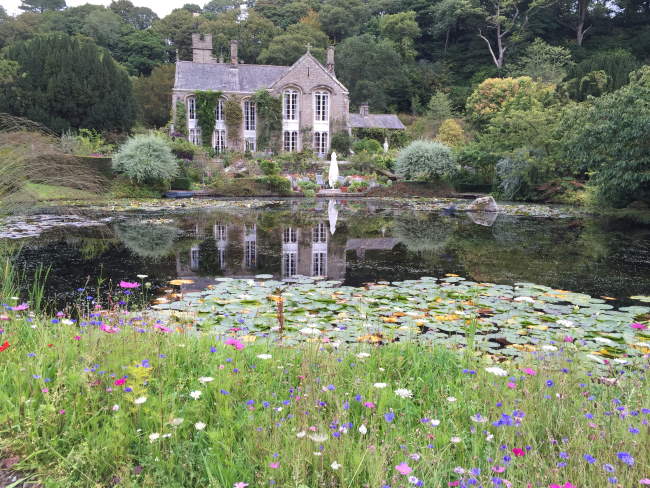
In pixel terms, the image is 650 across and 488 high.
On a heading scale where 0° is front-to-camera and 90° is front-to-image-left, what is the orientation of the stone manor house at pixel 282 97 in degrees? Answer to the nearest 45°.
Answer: approximately 0°

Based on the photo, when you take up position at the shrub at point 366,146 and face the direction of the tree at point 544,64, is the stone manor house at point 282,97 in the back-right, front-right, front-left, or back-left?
back-left

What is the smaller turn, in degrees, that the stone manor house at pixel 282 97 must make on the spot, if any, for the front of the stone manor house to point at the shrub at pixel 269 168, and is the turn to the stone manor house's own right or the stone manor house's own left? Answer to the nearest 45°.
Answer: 0° — it already faces it

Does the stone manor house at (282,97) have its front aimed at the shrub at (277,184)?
yes

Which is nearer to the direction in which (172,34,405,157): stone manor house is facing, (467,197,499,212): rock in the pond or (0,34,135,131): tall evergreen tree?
the rock in the pond

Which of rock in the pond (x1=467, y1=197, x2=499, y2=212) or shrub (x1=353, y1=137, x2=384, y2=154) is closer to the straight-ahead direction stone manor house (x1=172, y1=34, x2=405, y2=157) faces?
the rock in the pond

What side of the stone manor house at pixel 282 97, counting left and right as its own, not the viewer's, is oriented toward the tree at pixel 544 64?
left

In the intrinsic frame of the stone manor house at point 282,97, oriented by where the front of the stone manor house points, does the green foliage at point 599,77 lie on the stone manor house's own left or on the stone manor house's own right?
on the stone manor house's own left

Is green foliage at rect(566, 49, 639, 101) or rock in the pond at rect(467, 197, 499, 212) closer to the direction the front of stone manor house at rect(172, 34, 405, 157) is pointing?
the rock in the pond

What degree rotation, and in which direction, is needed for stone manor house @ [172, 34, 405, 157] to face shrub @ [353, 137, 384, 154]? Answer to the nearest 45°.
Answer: approximately 90° to its left
